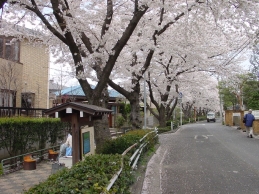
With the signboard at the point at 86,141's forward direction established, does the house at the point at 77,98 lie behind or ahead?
behind

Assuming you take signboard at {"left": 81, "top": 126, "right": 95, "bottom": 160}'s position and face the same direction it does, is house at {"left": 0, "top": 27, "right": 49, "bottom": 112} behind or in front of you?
behind

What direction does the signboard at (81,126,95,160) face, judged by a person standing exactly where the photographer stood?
facing the viewer and to the right of the viewer

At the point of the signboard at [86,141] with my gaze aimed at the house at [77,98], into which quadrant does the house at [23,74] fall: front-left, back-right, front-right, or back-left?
front-left
